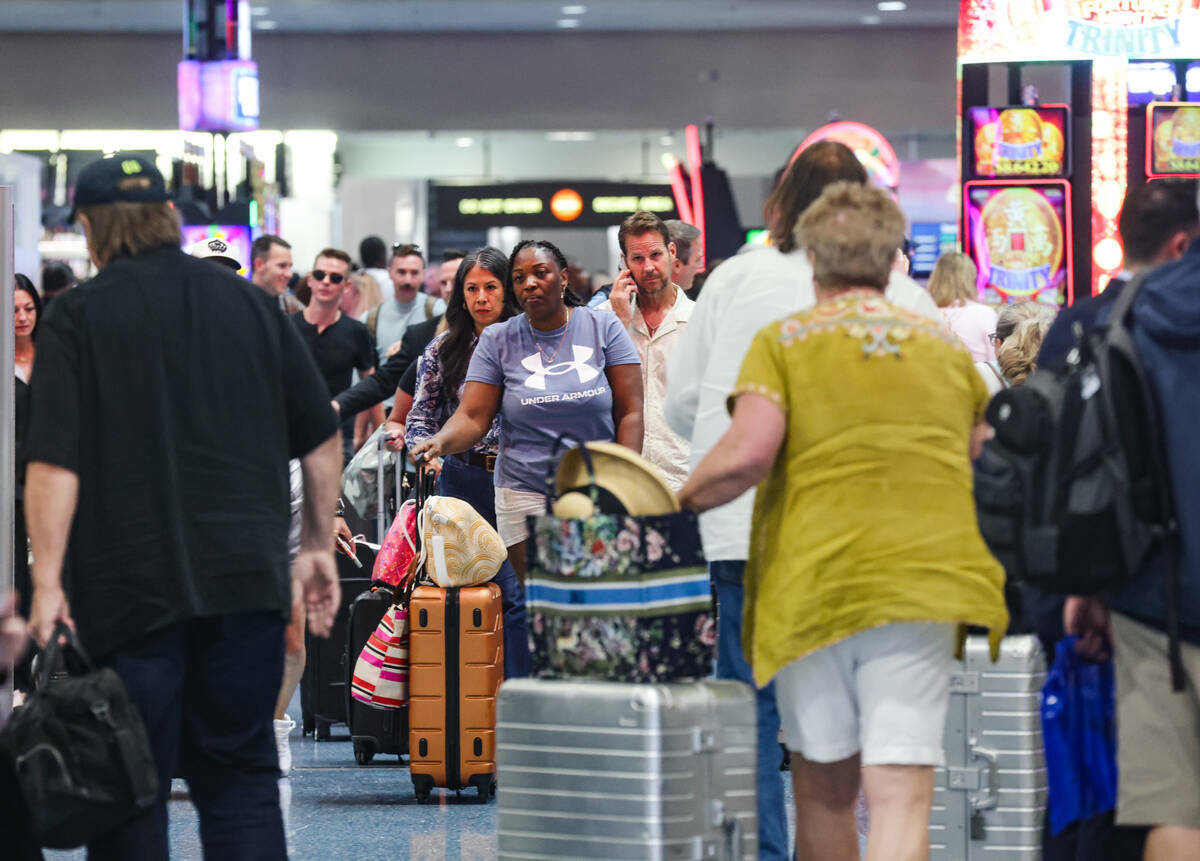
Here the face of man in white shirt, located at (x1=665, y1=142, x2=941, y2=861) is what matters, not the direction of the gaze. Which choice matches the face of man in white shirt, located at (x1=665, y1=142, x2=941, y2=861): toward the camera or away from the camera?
away from the camera

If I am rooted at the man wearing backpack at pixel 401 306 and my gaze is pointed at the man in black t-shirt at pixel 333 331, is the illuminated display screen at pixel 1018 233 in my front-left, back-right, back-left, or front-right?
back-left

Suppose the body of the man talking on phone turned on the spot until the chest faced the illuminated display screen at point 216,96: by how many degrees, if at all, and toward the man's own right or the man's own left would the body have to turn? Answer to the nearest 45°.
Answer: approximately 180°

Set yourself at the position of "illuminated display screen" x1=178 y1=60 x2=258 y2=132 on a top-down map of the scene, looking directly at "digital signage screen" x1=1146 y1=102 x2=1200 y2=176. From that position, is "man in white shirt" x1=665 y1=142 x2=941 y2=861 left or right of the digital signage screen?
right
